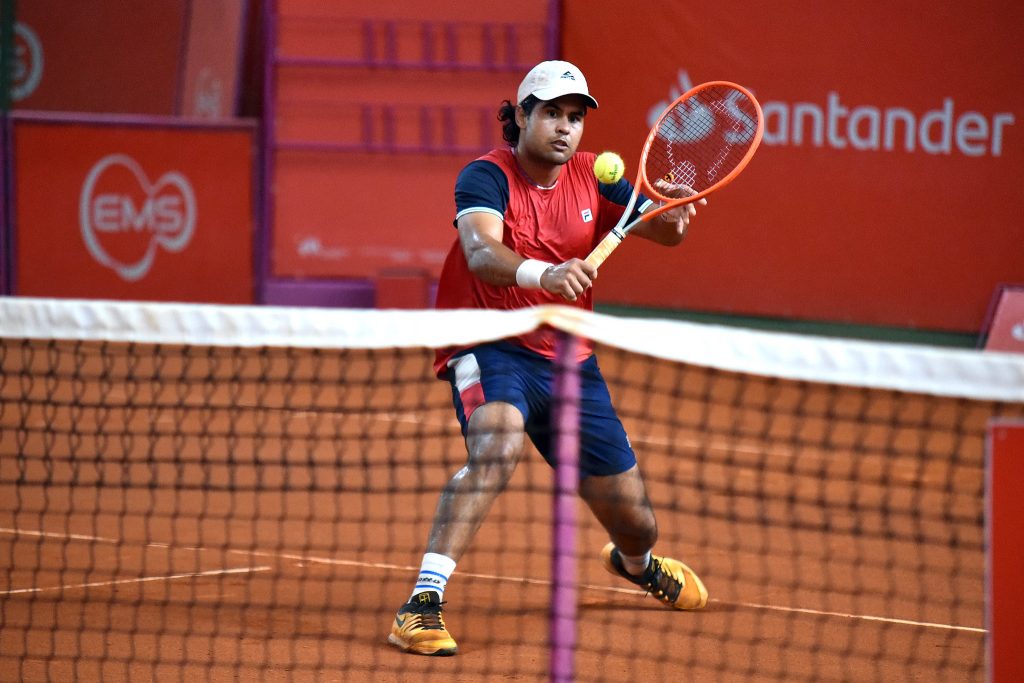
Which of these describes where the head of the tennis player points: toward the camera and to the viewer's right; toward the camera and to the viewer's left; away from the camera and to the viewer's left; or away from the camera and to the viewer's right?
toward the camera and to the viewer's right

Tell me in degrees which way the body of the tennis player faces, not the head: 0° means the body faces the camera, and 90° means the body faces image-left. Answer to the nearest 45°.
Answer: approximately 315°
